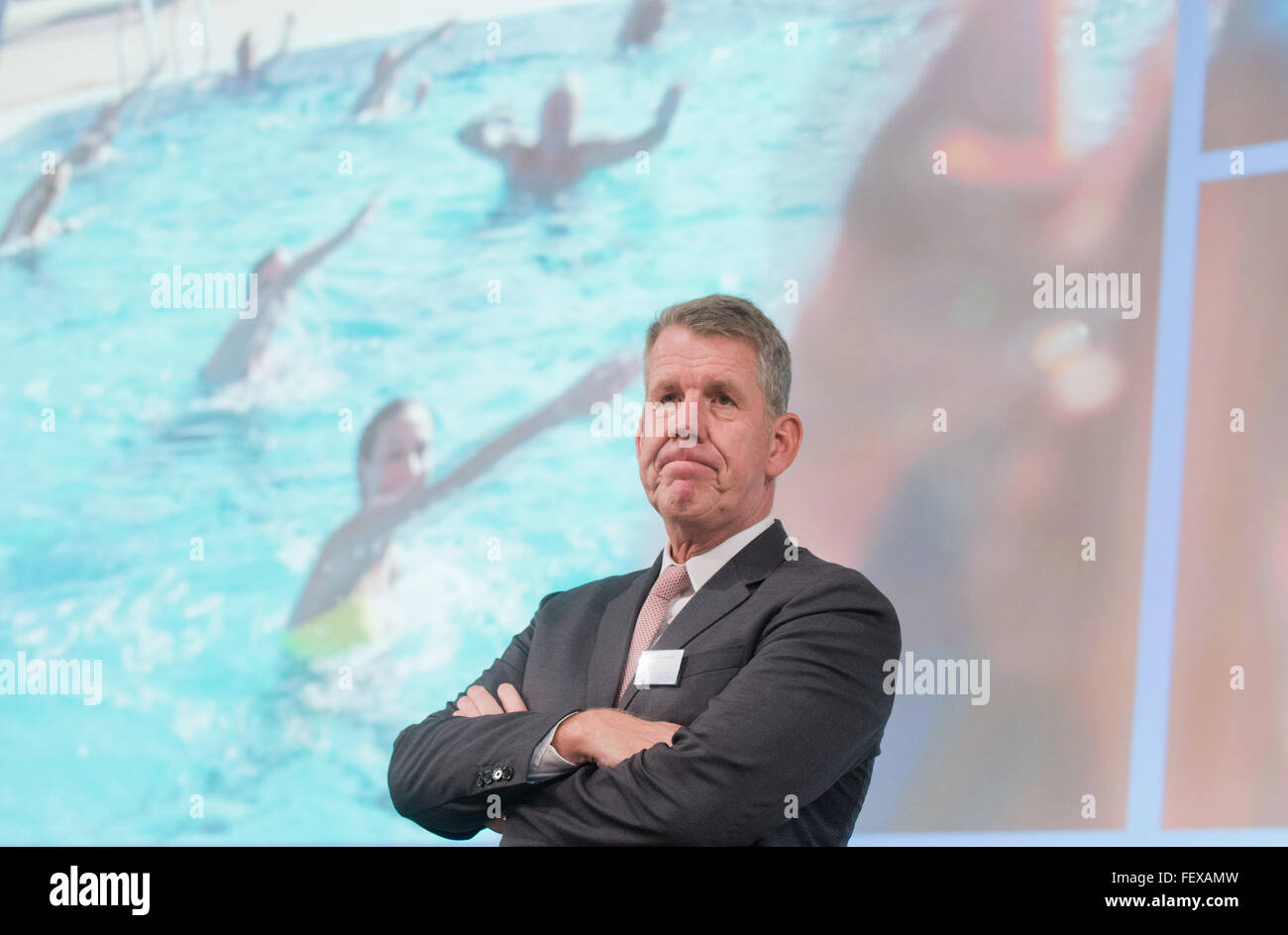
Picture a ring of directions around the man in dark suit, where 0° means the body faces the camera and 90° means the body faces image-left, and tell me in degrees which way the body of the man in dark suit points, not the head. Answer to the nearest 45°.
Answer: approximately 45°
